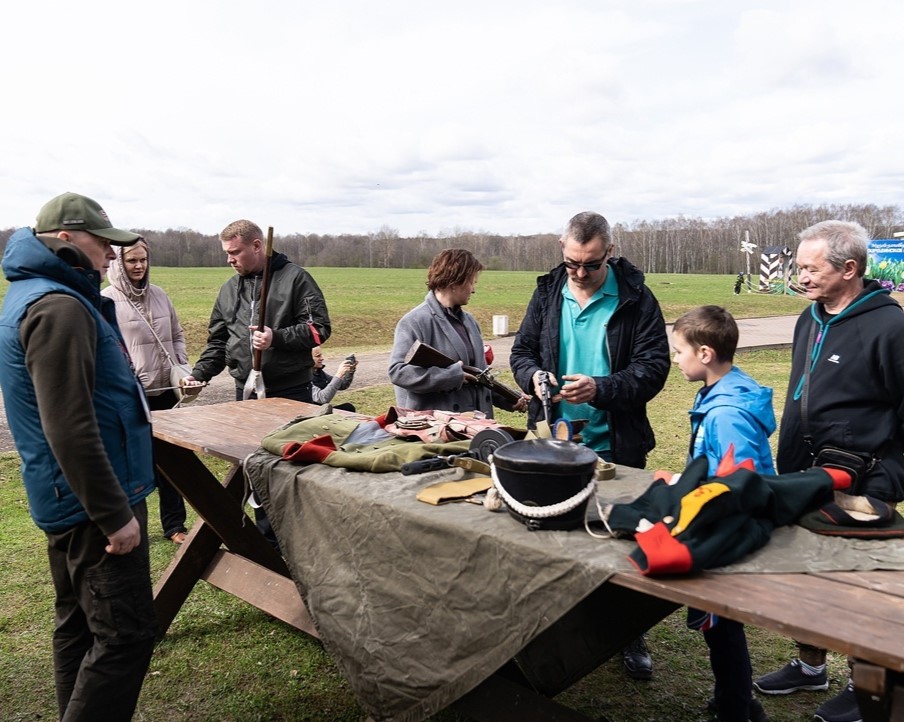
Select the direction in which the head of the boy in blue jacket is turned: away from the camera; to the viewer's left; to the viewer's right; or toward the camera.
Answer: to the viewer's left

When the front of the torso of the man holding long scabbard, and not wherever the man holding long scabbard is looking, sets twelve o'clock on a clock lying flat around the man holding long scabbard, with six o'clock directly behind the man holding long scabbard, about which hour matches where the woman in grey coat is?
The woman in grey coat is roughly at 9 o'clock from the man holding long scabbard.

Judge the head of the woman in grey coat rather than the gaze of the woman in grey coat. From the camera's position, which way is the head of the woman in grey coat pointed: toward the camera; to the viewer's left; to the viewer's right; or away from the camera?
to the viewer's right

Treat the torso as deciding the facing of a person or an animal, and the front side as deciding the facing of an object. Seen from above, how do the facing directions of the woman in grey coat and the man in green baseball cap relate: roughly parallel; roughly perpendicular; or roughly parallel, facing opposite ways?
roughly perpendicular

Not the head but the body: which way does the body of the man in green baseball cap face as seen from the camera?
to the viewer's right

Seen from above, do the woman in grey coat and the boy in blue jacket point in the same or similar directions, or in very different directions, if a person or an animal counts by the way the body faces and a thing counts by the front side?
very different directions

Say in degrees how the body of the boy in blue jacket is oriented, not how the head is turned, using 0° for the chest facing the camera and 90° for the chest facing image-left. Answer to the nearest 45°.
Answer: approximately 90°

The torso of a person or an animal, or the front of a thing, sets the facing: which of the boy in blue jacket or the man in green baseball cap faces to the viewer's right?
the man in green baseball cap

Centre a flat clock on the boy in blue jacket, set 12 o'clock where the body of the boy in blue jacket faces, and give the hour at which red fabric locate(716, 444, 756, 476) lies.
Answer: The red fabric is roughly at 9 o'clock from the boy in blue jacket.

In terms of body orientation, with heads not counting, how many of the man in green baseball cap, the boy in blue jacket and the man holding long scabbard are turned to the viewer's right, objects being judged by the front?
1

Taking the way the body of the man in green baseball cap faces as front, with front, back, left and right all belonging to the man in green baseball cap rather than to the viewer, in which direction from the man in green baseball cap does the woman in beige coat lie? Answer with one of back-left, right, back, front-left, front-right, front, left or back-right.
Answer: left

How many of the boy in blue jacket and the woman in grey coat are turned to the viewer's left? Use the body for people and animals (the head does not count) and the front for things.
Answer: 1

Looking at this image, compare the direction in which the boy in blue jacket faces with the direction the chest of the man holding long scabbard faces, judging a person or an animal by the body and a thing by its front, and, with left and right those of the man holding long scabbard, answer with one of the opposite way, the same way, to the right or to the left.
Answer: to the right
